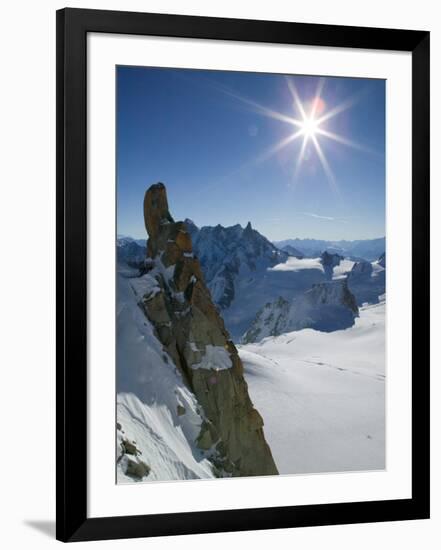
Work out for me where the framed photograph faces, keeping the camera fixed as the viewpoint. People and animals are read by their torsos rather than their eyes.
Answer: facing the viewer and to the right of the viewer
